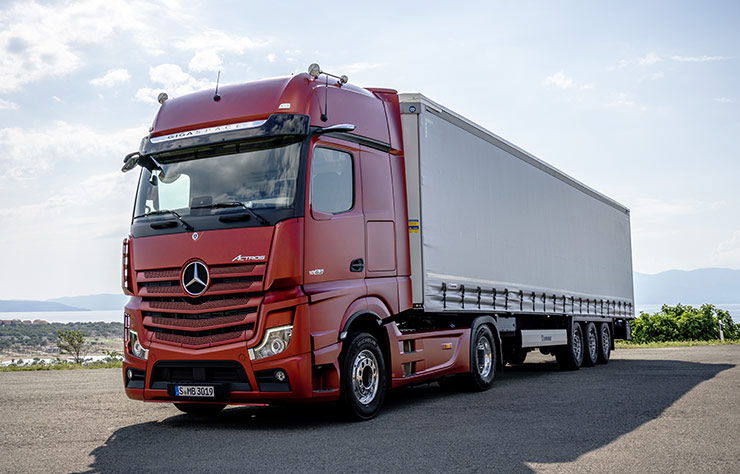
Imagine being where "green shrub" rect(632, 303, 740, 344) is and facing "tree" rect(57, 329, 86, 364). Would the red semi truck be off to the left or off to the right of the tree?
left

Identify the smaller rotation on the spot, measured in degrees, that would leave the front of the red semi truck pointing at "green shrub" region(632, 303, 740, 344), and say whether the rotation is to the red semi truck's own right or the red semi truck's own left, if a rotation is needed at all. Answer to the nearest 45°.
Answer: approximately 180°

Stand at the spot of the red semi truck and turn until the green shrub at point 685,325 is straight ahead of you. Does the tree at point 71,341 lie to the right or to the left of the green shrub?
left

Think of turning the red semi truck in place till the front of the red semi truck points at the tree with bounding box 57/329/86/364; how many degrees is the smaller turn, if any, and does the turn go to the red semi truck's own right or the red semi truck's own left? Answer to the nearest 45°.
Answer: approximately 90° to the red semi truck's own right

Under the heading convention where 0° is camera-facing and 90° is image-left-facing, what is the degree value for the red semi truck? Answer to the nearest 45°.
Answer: approximately 45°
